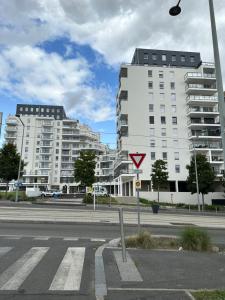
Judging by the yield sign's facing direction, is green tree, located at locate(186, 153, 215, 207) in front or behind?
behind

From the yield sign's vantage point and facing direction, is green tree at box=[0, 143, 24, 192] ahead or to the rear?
to the rear

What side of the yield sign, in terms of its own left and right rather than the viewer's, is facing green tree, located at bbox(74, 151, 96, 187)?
back

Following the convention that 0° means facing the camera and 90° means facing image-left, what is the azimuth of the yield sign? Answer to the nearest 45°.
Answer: approximately 0°
